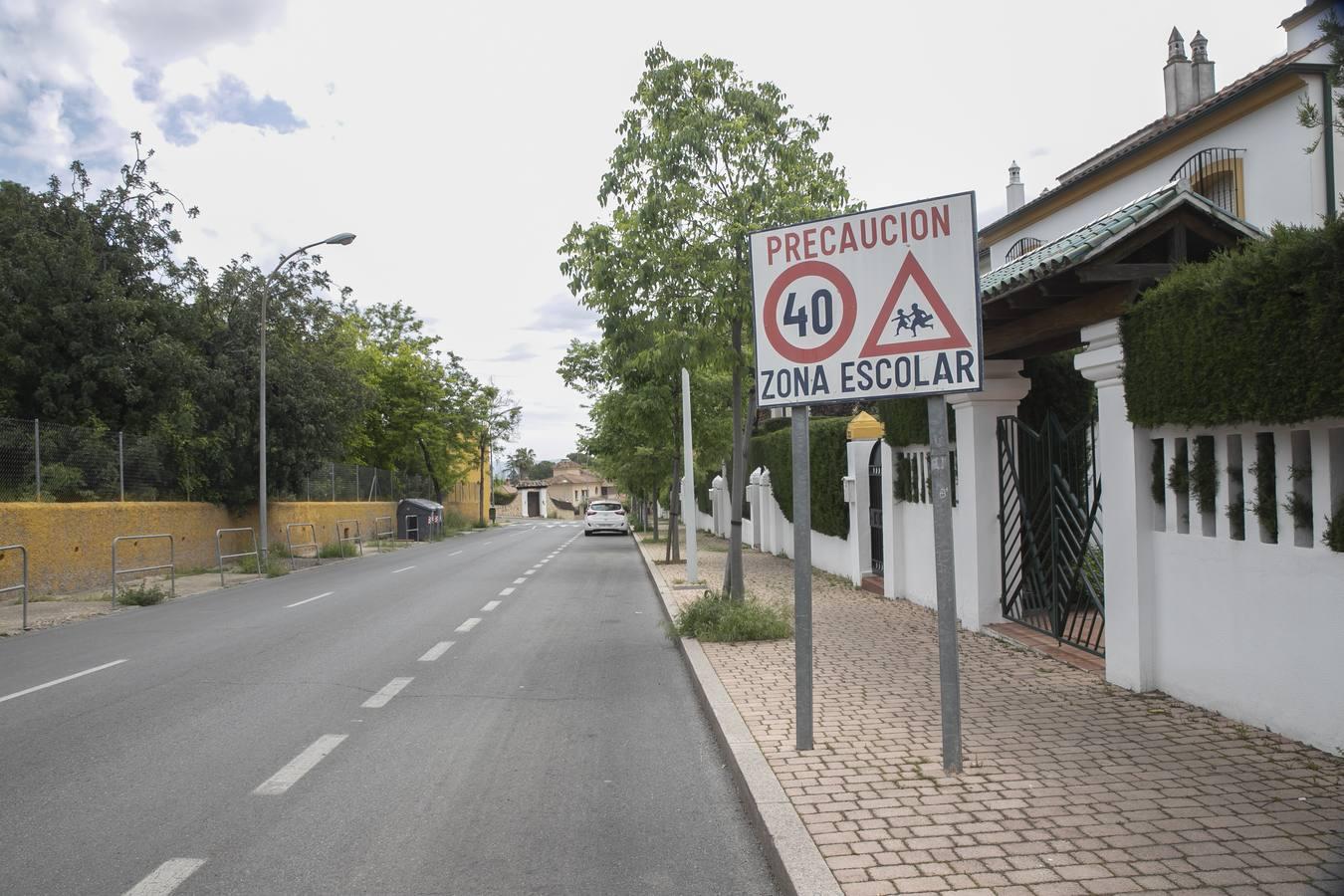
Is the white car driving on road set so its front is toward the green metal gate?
no

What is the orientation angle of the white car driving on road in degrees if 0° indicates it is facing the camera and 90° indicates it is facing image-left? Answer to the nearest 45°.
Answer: approximately 180°

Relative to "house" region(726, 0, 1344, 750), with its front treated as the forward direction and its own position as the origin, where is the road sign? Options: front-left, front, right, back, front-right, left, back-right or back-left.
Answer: front

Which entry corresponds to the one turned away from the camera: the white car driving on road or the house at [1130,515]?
the white car driving on road

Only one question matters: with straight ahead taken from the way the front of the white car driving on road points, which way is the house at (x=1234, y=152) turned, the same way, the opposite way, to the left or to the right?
to the left

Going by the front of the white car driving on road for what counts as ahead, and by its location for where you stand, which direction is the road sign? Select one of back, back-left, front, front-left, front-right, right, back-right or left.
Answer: back

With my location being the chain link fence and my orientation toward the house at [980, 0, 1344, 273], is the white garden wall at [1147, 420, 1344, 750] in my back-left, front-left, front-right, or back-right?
front-right

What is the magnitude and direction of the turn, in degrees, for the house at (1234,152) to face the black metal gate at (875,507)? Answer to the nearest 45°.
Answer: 0° — it already faces it

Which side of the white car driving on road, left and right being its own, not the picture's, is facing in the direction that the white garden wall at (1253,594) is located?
back

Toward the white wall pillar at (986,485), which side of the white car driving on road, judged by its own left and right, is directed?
back

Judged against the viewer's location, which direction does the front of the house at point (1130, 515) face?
facing the viewer and to the left of the viewer

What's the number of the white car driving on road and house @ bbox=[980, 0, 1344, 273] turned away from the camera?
1

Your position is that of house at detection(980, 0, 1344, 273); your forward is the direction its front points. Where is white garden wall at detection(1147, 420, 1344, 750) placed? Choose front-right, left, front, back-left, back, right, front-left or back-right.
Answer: front-left
